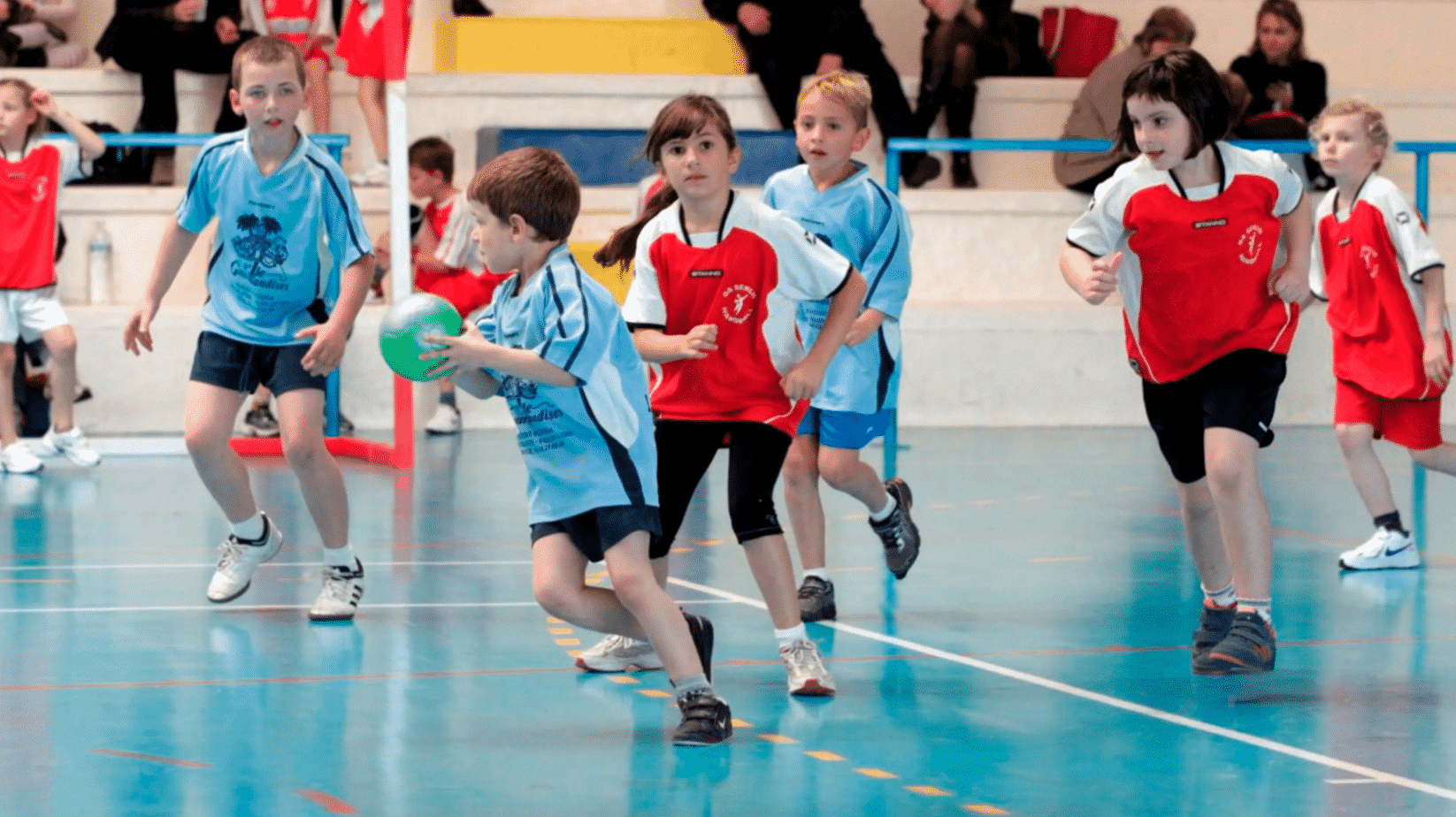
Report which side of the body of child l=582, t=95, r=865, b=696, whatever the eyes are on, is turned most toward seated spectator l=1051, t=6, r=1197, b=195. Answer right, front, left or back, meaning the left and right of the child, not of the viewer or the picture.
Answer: back

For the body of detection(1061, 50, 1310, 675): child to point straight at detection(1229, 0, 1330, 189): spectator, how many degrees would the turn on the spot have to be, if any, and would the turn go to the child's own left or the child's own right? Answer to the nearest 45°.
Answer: approximately 180°

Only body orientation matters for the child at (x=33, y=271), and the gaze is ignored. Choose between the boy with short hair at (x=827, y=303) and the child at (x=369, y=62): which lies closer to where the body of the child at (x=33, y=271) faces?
the boy with short hair

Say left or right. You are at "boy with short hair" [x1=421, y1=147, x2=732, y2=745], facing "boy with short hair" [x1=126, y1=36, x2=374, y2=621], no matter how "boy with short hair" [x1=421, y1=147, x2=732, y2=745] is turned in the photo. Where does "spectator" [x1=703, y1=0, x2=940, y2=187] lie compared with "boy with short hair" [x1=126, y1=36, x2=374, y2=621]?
right

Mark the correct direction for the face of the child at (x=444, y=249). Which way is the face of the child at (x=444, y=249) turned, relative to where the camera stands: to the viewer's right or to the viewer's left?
to the viewer's left

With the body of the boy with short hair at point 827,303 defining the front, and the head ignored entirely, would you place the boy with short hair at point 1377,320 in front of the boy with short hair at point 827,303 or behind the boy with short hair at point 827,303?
behind

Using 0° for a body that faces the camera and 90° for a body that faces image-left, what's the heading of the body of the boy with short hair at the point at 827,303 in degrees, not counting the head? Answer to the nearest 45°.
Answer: approximately 45°

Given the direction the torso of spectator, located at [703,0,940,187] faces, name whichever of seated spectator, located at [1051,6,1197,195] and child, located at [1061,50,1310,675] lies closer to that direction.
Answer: the child
